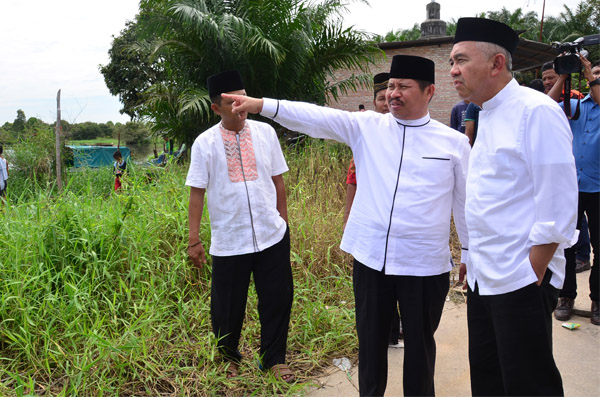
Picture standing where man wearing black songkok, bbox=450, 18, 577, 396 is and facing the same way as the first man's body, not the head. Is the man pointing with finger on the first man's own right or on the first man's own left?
on the first man's own right

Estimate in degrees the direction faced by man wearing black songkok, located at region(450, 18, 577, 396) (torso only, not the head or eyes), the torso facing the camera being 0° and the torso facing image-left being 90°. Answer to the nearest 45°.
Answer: approximately 45°

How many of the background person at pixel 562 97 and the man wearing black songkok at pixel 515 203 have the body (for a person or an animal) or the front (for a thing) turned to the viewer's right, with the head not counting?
0

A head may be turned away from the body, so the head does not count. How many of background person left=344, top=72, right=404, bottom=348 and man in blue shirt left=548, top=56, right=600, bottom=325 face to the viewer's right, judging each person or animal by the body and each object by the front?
0

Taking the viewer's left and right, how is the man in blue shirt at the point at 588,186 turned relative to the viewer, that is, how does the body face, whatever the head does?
facing the viewer and to the left of the viewer

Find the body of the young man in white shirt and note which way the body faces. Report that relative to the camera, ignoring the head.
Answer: toward the camera

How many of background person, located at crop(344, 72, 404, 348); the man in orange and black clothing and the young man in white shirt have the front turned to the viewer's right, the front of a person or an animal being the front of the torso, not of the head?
0

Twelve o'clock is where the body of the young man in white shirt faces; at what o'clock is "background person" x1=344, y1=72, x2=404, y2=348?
The background person is roughly at 8 o'clock from the young man in white shirt.

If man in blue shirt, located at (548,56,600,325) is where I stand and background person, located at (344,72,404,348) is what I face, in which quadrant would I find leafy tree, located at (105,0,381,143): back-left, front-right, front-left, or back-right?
front-right

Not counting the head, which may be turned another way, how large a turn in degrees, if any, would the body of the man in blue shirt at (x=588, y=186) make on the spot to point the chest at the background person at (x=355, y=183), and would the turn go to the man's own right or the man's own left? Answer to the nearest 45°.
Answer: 0° — they already face them

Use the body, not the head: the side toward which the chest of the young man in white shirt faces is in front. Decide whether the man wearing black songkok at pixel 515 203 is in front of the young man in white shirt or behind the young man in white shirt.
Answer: in front

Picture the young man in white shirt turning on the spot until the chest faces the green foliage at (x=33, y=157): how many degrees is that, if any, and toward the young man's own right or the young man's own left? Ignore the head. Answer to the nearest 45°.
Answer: approximately 135° to the young man's own right

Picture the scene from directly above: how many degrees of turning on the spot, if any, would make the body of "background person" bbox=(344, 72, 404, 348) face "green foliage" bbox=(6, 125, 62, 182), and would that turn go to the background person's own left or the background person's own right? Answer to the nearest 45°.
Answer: approximately 90° to the background person's own right

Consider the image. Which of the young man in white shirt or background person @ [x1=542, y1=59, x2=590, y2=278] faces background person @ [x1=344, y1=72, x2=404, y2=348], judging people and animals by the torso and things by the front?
background person @ [x1=542, y1=59, x2=590, y2=278]

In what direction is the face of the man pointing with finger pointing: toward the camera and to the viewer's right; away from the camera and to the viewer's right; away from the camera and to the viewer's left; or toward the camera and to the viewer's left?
toward the camera and to the viewer's left

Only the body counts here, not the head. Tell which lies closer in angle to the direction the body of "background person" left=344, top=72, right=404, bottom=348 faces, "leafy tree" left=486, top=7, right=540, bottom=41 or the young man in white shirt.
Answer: the young man in white shirt
